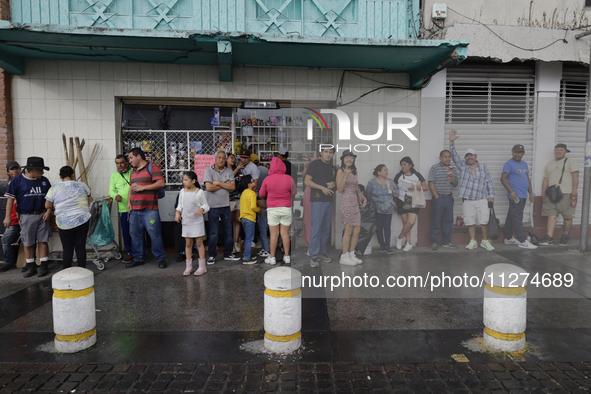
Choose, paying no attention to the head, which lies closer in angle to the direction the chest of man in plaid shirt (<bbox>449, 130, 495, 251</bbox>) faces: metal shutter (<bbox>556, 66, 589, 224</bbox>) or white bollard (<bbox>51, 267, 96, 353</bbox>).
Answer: the white bollard

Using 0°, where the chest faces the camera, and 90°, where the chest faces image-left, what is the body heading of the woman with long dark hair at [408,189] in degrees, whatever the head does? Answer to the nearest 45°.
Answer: approximately 0°

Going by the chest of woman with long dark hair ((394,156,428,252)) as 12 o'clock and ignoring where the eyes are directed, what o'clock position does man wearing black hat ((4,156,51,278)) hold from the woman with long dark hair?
The man wearing black hat is roughly at 2 o'clock from the woman with long dark hair.

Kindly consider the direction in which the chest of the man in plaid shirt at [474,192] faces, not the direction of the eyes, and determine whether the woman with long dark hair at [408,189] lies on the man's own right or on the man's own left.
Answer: on the man's own right

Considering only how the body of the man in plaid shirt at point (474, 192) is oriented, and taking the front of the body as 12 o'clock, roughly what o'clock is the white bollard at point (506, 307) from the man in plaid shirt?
The white bollard is roughly at 12 o'clock from the man in plaid shirt.

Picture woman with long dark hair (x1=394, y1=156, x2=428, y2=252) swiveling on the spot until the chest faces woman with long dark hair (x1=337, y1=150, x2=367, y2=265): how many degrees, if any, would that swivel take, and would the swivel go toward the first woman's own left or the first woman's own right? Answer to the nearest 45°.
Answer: approximately 45° to the first woman's own right
